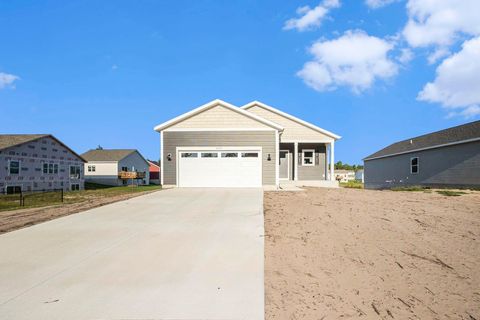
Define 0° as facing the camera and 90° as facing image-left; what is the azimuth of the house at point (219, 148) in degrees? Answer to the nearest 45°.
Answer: approximately 0°

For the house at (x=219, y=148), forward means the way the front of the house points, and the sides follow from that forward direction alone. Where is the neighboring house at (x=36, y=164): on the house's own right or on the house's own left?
on the house's own right
